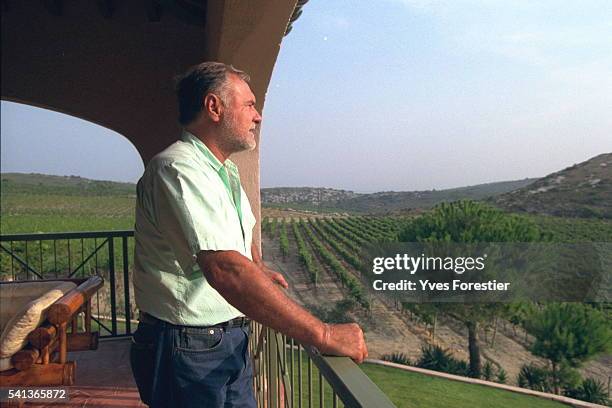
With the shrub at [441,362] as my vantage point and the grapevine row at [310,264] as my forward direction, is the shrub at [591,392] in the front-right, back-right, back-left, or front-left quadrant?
back-right

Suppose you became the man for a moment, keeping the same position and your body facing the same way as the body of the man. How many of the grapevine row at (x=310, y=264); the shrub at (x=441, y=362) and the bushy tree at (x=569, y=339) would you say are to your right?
0

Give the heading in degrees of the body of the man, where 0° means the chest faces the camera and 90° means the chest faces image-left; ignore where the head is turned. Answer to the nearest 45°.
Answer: approximately 270°

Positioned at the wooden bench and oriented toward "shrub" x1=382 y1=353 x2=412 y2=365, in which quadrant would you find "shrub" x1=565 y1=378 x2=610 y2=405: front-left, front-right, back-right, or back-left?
front-right

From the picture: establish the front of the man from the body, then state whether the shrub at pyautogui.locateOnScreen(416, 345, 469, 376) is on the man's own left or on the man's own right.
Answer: on the man's own left

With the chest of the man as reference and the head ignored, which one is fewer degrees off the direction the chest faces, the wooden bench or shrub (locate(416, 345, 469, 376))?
the shrub

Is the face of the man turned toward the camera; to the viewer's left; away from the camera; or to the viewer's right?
to the viewer's right

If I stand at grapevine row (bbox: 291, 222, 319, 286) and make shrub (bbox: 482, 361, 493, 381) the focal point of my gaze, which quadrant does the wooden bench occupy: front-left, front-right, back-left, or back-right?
front-right

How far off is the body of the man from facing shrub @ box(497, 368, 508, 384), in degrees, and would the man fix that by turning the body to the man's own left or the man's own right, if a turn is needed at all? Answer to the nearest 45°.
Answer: approximately 45° to the man's own left

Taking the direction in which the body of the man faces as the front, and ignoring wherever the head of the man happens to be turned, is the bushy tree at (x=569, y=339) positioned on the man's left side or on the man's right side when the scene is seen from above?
on the man's left side

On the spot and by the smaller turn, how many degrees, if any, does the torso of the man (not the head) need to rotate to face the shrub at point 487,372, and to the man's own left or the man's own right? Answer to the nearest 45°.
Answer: approximately 45° to the man's own left

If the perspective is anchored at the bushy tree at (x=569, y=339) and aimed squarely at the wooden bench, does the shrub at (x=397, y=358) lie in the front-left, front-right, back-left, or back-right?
front-right

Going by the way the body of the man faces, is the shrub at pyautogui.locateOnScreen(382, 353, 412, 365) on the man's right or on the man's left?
on the man's left

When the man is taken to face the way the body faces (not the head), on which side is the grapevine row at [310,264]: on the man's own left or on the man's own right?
on the man's own left

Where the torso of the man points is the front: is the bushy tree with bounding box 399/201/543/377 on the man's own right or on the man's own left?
on the man's own left
